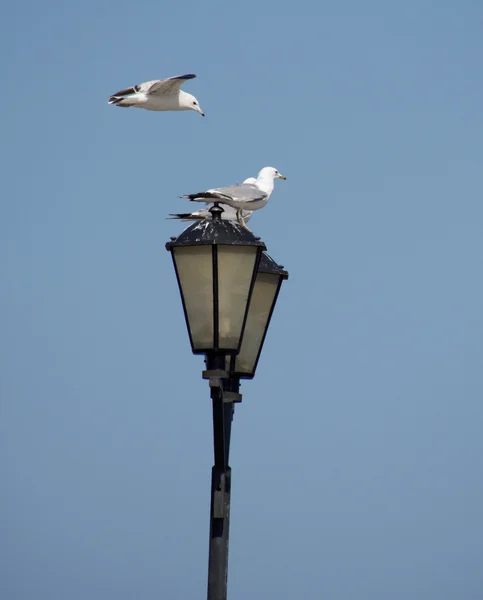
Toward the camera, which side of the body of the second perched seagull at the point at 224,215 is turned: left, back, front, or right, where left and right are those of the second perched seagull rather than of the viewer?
right

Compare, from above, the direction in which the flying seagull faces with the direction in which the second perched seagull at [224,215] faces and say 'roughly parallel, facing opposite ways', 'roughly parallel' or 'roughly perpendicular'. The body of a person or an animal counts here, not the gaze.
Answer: roughly parallel

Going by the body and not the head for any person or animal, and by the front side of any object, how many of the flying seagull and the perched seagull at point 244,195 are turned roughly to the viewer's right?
2

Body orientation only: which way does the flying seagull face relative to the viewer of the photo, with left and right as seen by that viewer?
facing to the right of the viewer

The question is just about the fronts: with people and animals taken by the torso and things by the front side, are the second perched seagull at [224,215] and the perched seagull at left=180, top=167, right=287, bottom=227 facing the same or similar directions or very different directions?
same or similar directions

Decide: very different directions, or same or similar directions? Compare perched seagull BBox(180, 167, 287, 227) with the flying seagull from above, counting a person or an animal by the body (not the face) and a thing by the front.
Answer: same or similar directions

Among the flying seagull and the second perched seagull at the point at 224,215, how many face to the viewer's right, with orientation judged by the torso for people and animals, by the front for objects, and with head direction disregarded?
2

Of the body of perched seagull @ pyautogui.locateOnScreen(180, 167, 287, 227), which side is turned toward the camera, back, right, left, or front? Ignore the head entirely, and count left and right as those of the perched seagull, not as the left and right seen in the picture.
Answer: right
